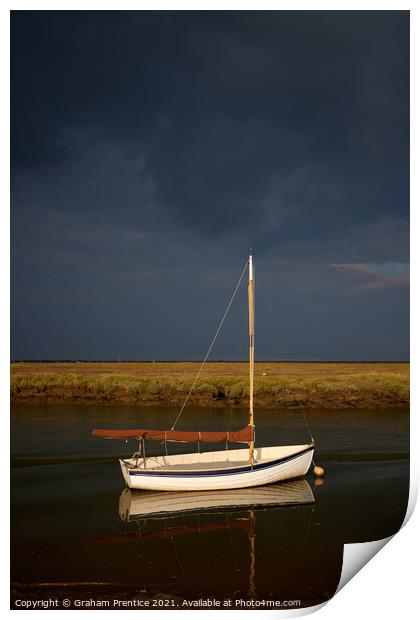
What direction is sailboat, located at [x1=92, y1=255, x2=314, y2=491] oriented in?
to the viewer's right
